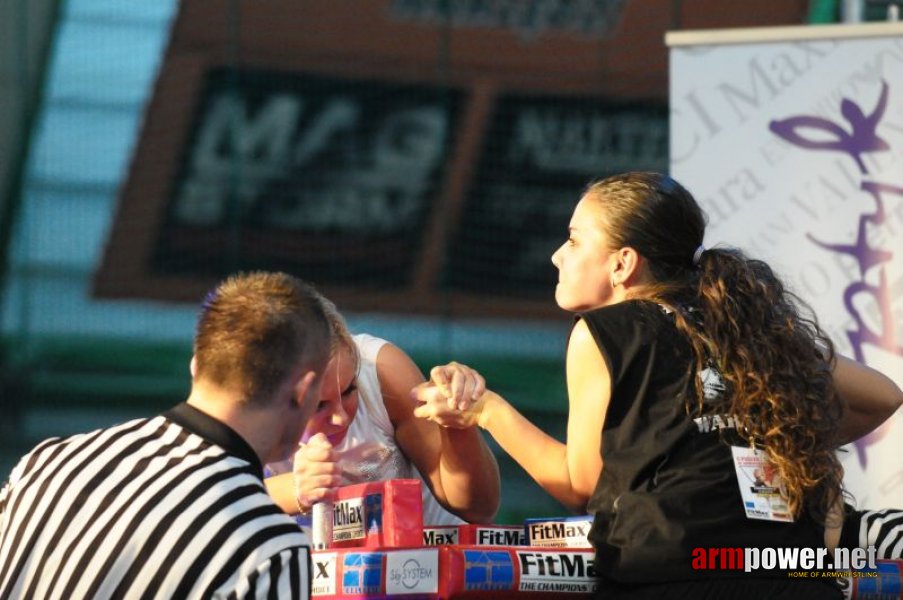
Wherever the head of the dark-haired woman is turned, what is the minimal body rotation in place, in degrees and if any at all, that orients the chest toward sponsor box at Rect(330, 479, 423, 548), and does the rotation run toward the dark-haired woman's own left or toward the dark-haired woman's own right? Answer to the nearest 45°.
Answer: approximately 45° to the dark-haired woman's own left

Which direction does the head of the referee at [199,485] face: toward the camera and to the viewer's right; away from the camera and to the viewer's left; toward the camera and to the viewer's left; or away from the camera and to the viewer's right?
away from the camera and to the viewer's right

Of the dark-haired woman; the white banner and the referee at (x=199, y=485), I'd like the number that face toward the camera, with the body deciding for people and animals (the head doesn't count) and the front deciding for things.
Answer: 1

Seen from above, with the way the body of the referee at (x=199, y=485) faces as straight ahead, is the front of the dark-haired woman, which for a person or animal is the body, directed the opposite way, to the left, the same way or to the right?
to the left

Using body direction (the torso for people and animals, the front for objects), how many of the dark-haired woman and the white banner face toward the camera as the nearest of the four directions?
1

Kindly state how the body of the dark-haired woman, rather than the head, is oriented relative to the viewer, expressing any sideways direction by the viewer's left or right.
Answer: facing away from the viewer and to the left of the viewer

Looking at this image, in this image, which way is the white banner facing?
toward the camera

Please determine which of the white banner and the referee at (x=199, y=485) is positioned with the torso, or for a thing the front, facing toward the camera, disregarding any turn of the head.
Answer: the white banner

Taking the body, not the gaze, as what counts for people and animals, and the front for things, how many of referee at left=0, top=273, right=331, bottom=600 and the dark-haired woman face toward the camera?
0

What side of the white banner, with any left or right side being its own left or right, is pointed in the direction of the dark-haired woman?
front

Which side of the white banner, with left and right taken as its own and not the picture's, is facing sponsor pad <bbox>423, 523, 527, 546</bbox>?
front

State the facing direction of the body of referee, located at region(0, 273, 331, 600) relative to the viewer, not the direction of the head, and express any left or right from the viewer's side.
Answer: facing away from the viewer and to the right of the viewer

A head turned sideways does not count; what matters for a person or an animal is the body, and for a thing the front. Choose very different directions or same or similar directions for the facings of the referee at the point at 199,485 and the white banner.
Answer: very different directions

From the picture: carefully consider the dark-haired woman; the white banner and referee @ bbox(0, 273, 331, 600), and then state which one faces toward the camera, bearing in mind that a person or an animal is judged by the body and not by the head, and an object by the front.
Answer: the white banner
